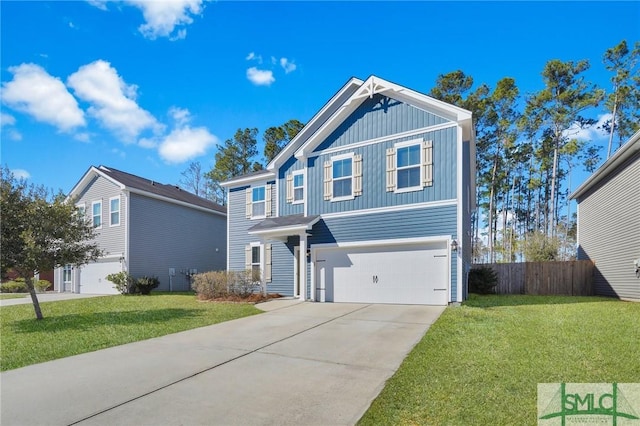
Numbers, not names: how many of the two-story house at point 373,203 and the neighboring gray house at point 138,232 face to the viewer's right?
0

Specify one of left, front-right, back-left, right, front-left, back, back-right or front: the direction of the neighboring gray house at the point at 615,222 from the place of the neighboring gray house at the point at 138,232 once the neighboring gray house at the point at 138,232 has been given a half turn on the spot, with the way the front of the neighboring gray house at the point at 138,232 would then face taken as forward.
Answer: right

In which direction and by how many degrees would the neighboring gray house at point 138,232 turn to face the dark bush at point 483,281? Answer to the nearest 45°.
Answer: approximately 90° to its left

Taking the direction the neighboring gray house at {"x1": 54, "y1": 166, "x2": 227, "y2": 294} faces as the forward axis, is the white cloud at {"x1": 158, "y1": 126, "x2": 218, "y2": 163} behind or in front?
behind

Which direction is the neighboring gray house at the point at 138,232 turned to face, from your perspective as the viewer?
facing the viewer and to the left of the viewer
